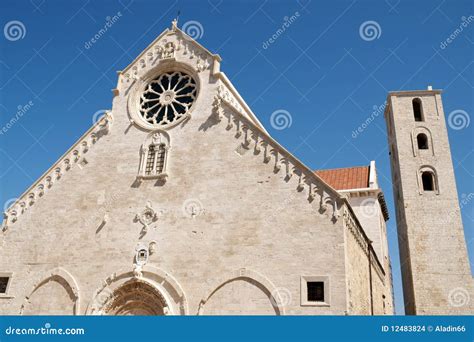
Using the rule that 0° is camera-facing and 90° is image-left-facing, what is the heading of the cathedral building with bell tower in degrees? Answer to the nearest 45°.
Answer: approximately 0°

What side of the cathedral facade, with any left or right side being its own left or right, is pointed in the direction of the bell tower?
left
